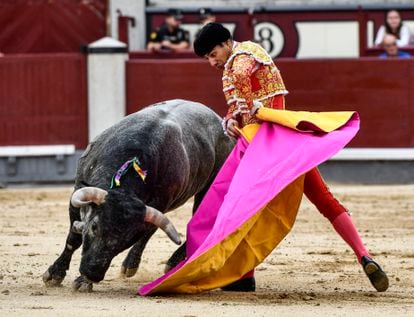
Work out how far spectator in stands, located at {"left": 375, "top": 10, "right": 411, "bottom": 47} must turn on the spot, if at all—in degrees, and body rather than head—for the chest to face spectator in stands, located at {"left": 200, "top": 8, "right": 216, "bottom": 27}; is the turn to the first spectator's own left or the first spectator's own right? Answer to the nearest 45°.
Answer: approximately 90° to the first spectator's own right

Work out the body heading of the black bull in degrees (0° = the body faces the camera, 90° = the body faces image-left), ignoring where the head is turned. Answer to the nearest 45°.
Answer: approximately 45°

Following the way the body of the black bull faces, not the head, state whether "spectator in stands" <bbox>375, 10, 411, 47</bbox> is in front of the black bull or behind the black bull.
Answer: behind

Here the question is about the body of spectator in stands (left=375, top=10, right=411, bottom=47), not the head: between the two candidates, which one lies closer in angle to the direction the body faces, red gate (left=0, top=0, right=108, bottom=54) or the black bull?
the black bull

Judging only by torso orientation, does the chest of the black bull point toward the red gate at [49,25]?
no

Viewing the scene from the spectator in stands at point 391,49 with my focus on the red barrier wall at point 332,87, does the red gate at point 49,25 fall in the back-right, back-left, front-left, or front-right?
front-right

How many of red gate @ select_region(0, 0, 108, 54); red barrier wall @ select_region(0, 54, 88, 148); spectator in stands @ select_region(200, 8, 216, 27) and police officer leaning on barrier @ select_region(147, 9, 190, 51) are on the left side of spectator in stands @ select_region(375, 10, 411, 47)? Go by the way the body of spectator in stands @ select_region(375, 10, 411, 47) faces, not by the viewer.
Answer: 0

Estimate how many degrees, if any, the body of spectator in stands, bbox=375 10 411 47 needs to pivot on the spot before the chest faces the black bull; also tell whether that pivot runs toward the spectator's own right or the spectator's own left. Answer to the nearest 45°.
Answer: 0° — they already face it

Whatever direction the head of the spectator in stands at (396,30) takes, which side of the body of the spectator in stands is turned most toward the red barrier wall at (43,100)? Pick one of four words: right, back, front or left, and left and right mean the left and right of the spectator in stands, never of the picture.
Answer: right

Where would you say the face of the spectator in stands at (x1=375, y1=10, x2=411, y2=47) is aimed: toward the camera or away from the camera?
toward the camera

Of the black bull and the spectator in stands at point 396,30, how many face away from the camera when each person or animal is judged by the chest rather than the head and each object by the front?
0

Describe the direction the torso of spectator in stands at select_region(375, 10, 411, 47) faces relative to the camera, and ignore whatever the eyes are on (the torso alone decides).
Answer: toward the camera
